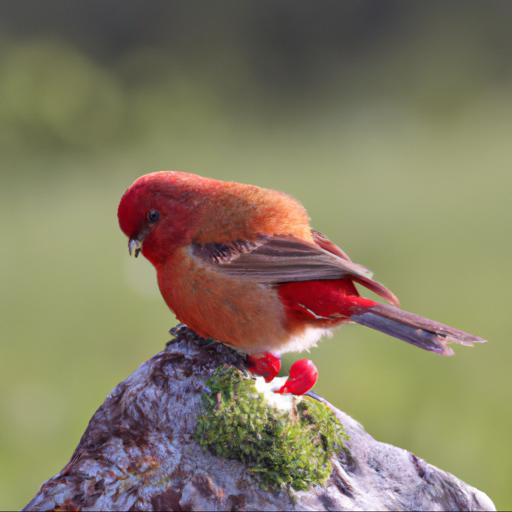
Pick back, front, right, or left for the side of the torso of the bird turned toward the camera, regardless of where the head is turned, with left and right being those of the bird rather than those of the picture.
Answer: left
